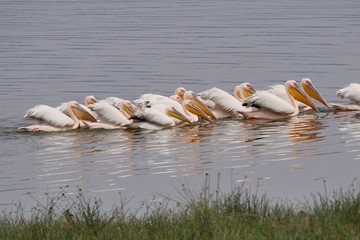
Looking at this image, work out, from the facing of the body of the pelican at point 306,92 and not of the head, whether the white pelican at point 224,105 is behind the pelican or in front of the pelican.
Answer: behind

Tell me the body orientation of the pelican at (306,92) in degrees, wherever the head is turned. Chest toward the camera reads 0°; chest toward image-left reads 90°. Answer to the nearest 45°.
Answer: approximately 270°

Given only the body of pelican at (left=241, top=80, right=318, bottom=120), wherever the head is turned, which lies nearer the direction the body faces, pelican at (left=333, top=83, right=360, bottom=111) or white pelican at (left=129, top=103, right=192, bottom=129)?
the pelican

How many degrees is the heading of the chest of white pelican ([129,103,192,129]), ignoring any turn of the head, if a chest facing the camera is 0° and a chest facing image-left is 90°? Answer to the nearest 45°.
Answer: approximately 270°

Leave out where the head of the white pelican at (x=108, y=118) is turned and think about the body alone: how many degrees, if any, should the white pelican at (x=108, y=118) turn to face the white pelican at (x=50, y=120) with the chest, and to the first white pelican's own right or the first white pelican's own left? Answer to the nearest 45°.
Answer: approximately 180°

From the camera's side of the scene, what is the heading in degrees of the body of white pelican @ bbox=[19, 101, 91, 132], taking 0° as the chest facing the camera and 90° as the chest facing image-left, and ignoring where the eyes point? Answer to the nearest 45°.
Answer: approximately 270°

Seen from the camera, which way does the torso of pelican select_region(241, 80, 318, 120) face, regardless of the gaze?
to the viewer's right

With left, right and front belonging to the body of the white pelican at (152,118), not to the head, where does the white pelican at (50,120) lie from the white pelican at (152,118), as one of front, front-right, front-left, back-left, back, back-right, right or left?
back

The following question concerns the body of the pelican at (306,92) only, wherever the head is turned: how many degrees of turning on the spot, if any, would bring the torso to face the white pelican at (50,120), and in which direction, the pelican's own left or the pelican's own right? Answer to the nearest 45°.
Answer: approximately 135° to the pelican's own right

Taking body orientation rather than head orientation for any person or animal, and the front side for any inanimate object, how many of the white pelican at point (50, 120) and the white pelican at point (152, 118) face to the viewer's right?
2

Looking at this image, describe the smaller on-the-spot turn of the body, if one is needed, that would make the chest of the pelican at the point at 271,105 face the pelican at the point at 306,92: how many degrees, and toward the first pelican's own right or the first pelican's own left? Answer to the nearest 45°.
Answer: approximately 45° to the first pelican's own left
